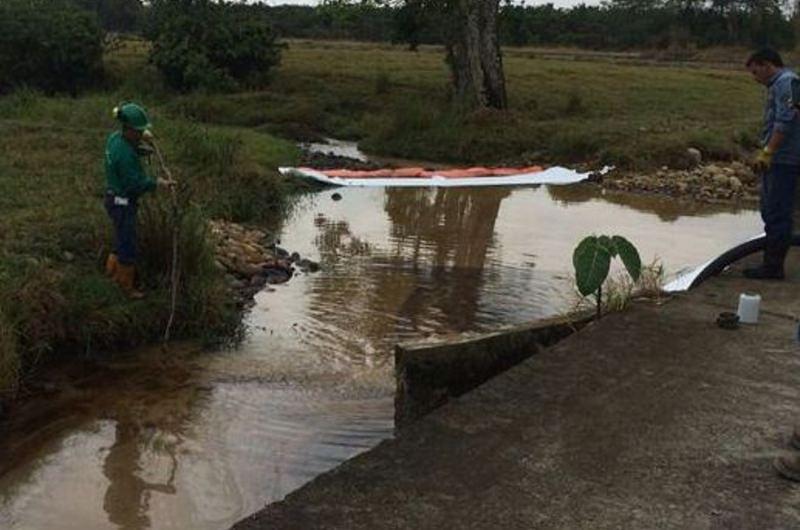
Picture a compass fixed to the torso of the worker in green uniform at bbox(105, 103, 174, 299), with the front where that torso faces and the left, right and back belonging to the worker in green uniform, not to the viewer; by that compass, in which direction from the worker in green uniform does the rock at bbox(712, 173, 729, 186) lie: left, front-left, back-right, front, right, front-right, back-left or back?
front-left

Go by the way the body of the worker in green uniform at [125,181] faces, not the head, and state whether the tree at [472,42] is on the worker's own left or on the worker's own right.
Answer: on the worker's own left

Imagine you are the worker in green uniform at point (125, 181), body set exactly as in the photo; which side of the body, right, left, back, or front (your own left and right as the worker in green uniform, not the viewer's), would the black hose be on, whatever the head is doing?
front

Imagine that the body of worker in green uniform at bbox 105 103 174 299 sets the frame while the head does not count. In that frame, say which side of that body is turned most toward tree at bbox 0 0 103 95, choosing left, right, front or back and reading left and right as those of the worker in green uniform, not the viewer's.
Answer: left

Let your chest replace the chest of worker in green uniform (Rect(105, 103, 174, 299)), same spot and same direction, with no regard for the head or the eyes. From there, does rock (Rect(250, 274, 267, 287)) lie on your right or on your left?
on your left

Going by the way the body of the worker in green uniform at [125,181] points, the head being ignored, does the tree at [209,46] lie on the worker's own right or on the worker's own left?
on the worker's own left

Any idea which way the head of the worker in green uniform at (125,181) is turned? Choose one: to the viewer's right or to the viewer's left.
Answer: to the viewer's right

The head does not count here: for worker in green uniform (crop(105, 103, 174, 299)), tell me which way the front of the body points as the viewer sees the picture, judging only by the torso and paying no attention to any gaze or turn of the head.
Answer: to the viewer's right

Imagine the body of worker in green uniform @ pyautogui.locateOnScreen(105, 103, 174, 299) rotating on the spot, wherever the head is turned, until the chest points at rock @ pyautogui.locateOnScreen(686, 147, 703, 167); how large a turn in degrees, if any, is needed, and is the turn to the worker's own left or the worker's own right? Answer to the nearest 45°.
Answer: approximately 45° to the worker's own left

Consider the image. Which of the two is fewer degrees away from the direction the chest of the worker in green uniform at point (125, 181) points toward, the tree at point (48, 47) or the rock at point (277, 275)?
the rock
